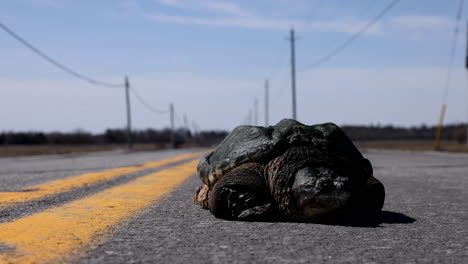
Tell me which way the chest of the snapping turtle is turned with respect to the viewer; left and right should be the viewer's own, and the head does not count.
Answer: facing the viewer and to the right of the viewer
